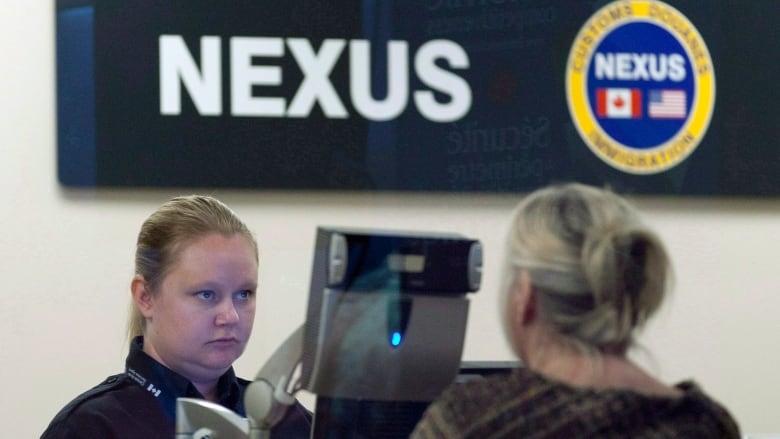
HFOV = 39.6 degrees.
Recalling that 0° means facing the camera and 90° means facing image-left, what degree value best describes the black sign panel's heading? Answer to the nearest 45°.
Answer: approximately 0°

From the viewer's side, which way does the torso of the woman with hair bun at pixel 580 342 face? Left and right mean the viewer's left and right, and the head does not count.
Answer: facing away from the viewer and to the left of the viewer

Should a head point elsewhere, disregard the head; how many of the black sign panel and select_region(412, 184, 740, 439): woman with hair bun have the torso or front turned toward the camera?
1

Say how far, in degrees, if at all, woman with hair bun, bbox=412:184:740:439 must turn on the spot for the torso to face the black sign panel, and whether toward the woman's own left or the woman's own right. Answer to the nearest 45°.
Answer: approximately 45° to the woman's own right

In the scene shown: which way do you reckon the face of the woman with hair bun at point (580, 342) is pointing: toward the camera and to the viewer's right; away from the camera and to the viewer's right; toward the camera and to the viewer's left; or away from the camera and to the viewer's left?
away from the camera and to the viewer's left
